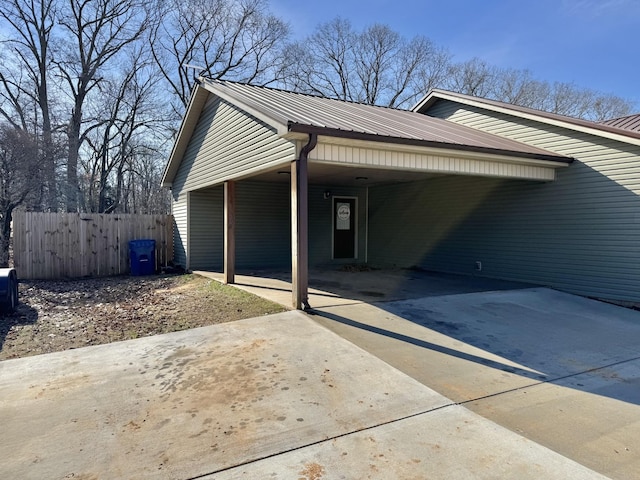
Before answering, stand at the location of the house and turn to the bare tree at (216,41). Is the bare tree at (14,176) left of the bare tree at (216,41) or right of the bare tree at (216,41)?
left

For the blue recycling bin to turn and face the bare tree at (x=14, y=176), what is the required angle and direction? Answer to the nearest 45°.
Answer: approximately 135° to its right

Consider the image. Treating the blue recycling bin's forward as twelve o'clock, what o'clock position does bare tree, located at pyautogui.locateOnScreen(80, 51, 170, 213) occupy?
The bare tree is roughly at 6 o'clock from the blue recycling bin.

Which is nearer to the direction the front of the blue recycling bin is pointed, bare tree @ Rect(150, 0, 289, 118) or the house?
the house

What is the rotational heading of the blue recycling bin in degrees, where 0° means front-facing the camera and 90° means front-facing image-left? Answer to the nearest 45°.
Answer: approximately 0°

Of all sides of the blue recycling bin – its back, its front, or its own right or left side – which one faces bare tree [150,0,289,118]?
back

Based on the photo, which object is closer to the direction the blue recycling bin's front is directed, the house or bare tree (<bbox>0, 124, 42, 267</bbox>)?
the house

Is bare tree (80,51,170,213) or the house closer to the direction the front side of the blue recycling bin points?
the house
